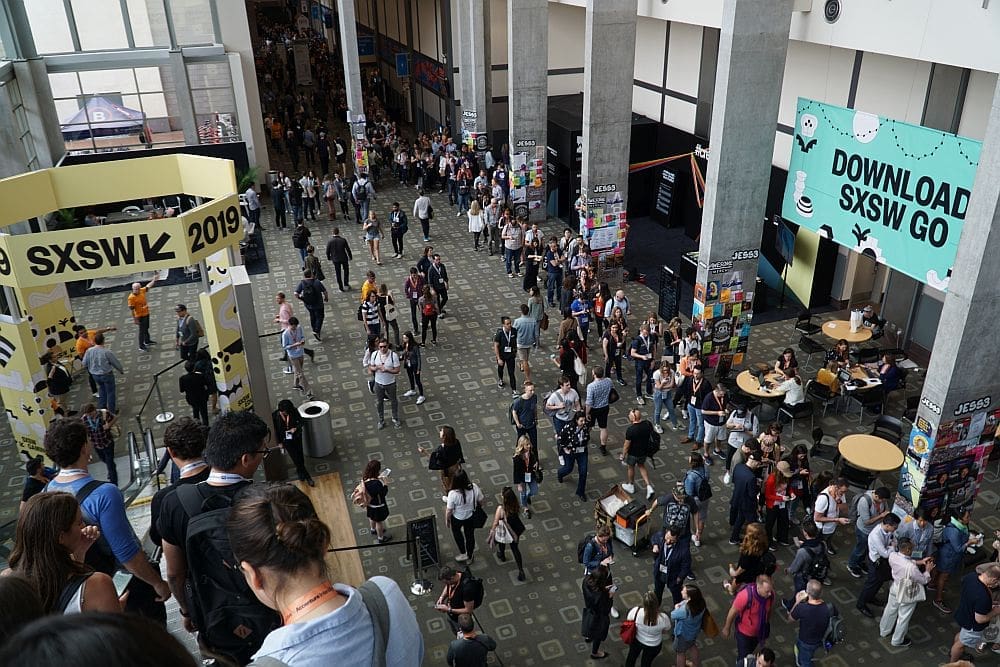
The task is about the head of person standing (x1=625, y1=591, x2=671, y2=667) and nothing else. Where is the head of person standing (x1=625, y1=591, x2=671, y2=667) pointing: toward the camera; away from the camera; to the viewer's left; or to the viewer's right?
away from the camera

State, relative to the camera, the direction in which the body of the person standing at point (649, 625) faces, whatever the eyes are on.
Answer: away from the camera

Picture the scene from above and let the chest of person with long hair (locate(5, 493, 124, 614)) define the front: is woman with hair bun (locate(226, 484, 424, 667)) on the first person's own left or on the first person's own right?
on the first person's own right

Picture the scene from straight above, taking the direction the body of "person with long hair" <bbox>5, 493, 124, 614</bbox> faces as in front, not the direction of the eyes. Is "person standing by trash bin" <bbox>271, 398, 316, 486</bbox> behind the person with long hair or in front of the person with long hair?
in front

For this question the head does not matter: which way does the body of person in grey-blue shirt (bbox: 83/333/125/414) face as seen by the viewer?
away from the camera

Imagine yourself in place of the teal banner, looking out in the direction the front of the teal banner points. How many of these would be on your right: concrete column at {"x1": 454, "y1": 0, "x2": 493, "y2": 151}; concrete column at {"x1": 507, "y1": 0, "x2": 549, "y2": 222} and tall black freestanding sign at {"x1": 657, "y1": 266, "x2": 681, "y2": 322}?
3

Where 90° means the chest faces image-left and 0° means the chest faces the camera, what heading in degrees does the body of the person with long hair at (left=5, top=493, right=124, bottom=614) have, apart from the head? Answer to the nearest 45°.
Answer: approximately 225°

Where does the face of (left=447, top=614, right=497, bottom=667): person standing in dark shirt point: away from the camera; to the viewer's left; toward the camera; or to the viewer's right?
away from the camera

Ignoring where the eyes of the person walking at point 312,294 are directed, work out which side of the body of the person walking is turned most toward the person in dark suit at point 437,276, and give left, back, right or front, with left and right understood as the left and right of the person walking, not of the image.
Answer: right

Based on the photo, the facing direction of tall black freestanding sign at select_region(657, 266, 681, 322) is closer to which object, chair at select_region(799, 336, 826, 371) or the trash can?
the trash can

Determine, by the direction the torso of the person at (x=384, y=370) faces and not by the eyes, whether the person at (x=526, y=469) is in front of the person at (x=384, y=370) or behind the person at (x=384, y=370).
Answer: in front
